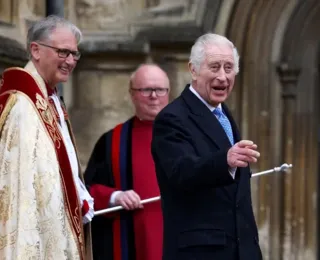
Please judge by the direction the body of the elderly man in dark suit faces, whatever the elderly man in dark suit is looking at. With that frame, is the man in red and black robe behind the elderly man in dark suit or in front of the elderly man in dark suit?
behind

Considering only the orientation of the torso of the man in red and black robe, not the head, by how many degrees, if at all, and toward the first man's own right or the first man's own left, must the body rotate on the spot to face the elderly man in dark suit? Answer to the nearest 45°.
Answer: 0° — they already face them
